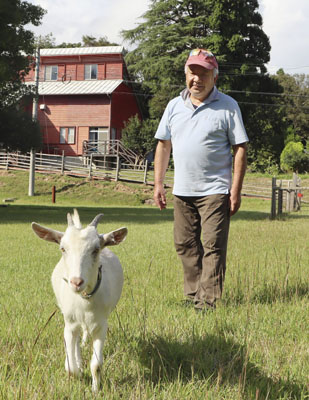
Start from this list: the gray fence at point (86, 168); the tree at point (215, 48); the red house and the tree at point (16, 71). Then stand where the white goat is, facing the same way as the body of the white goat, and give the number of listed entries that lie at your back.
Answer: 4

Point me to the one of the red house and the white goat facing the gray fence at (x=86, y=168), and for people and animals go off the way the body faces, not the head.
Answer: the red house

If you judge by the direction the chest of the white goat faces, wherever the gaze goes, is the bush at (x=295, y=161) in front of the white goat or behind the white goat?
behind

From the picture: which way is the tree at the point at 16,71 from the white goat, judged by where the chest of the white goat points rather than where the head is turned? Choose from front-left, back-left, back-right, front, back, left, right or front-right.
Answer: back

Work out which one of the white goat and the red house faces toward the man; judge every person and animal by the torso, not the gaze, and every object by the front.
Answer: the red house

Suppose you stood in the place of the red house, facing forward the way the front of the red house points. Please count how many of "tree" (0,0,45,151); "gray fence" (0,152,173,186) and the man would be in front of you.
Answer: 3

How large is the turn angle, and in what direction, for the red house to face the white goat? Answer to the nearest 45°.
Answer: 0° — it already faces it

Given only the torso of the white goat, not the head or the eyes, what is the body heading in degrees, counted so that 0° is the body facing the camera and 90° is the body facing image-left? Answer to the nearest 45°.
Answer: approximately 0°

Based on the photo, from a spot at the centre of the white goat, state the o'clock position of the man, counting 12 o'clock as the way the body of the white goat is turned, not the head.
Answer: The man is roughly at 7 o'clock from the white goat.

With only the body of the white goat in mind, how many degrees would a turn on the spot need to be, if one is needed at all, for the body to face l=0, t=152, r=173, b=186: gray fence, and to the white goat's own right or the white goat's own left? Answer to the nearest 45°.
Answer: approximately 180°

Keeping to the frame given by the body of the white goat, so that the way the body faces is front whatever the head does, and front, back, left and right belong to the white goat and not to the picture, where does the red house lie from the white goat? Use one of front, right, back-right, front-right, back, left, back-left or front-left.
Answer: back

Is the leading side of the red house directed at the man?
yes
